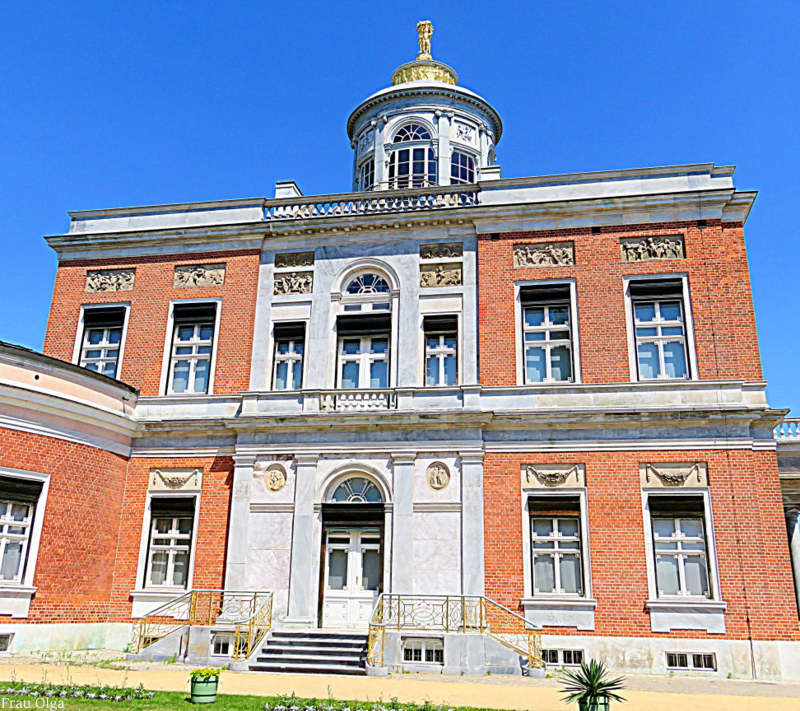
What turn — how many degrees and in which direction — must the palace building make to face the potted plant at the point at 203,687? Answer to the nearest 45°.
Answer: approximately 45° to its right

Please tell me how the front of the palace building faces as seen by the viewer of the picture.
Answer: facing the viewer
